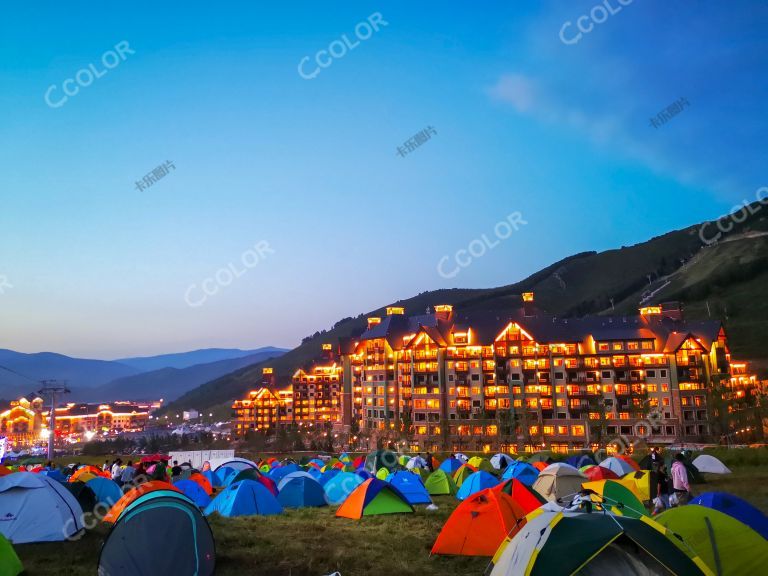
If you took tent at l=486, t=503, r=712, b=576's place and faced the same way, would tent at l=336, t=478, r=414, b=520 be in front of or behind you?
behind

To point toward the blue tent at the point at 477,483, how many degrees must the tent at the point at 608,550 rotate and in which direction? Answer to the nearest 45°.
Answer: approximately 180°

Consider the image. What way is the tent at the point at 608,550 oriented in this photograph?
toward the camera

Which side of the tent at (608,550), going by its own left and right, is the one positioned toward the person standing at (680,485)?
back

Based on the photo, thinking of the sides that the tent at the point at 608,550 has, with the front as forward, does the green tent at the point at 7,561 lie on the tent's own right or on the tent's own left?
on the tent's own right

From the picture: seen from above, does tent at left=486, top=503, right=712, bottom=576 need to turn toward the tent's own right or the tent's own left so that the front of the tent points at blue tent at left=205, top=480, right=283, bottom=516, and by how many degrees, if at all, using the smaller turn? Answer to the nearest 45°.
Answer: approximately 135° to the tent's own right

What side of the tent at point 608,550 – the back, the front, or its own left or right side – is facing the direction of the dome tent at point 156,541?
right

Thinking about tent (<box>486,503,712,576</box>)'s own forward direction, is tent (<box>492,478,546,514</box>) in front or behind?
behind

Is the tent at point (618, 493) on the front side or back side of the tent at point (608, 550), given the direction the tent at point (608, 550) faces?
on the back side

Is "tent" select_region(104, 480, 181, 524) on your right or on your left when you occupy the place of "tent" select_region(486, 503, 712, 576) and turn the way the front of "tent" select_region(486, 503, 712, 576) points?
on your right

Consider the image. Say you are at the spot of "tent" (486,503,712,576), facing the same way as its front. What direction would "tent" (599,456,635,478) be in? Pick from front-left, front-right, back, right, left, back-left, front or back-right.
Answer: back
